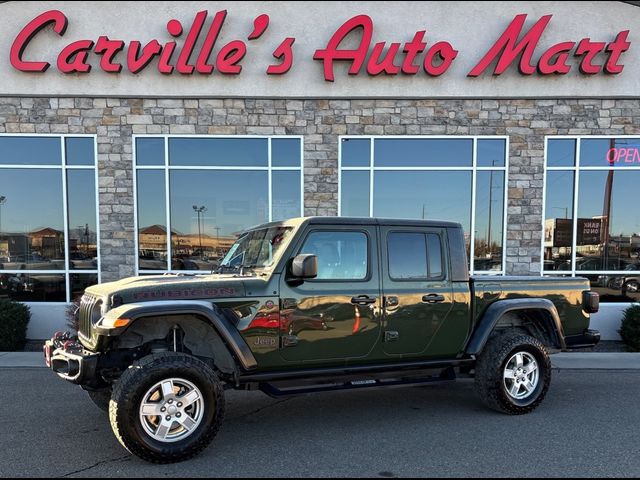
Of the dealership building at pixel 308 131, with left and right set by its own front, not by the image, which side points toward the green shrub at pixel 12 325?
right

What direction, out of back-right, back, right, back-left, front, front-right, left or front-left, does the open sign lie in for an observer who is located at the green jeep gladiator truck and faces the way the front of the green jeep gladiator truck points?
back

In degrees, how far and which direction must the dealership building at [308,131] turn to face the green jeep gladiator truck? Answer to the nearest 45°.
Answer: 0° — it already faces it

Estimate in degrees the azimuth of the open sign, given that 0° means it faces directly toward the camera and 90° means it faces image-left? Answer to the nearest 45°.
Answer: approximately 0°

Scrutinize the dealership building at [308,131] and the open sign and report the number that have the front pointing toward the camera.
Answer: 2

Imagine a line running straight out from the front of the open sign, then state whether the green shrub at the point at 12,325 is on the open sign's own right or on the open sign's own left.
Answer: on the open sign's own right

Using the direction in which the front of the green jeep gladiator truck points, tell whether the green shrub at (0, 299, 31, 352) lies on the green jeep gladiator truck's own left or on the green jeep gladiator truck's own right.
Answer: on the green jeep gladiator truck's own right

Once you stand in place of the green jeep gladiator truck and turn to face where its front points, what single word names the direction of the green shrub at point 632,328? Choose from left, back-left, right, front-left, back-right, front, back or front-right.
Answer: back
